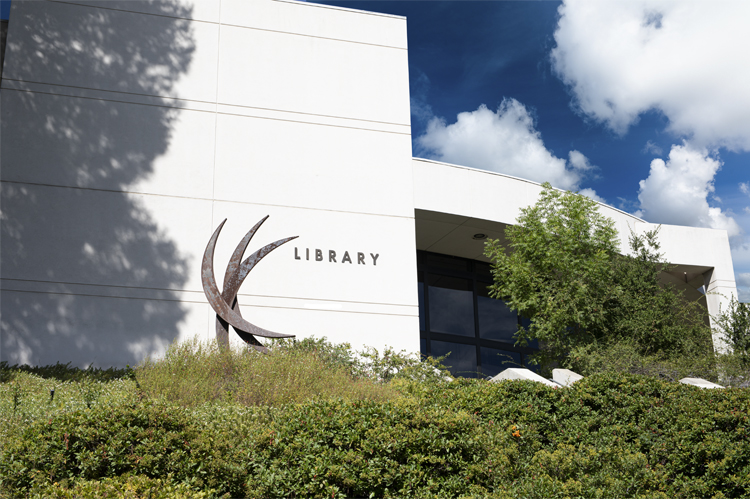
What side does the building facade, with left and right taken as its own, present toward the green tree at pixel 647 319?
left

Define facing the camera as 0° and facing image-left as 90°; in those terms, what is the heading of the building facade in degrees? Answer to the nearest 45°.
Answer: approximately 0°

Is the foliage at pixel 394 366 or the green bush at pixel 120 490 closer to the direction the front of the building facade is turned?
the green bush

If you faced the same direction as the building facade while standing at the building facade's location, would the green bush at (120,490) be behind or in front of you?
in front

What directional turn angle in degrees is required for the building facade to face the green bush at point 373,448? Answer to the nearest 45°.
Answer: approximately 45° to its left

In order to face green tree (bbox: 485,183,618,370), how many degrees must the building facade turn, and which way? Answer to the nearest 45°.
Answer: approximately 90° to its left

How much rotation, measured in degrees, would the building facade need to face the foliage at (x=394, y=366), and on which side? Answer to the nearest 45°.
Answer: approximately 90° to its left

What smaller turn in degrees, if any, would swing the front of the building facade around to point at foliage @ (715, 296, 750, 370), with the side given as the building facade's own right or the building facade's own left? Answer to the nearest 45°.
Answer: approximately 90° to the building facade's own left
